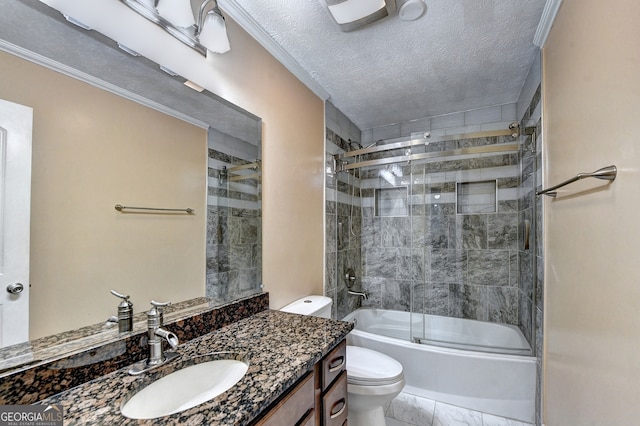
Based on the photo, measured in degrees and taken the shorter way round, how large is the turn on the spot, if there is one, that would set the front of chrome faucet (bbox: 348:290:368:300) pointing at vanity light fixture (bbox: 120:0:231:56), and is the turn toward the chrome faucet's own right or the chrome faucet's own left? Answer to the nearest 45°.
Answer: approximately 90° to the chrome faucet's own right

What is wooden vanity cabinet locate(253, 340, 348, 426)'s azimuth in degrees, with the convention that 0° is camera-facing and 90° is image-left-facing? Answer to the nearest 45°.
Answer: approximately 270°

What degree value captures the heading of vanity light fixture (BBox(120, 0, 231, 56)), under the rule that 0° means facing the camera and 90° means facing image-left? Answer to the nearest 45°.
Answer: approximately 315°

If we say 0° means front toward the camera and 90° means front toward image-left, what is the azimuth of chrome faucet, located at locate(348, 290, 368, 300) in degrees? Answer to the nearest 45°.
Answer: approximately 270°

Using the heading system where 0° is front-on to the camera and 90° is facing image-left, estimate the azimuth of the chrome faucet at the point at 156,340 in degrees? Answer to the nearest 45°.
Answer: approximately 315°

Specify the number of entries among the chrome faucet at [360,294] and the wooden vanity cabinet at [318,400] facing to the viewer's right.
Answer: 2
